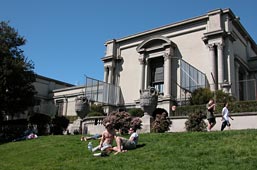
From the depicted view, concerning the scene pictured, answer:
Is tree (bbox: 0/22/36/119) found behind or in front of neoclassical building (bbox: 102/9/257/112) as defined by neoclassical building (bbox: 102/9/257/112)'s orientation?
in front

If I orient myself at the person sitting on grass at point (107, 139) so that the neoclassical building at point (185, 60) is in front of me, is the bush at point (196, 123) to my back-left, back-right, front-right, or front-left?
front-right

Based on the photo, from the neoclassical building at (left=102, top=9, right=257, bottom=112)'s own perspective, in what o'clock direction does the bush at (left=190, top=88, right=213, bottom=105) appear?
The bush is roughly at 10 o'clock from the neoclassical building.

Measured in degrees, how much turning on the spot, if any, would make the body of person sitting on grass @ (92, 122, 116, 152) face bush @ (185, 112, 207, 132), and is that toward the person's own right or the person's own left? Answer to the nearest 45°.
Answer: approximately 180°

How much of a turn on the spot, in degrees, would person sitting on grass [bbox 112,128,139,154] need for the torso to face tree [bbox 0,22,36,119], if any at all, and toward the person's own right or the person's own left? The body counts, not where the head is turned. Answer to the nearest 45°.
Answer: approximately 45° to the person's own right

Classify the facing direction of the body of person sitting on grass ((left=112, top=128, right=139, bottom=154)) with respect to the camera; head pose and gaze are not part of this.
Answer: to the viewer's left

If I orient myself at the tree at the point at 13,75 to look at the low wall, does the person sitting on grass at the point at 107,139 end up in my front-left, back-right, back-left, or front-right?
front-right

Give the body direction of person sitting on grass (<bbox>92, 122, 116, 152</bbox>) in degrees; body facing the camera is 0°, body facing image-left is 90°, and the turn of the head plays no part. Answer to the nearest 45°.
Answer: approximately 45°

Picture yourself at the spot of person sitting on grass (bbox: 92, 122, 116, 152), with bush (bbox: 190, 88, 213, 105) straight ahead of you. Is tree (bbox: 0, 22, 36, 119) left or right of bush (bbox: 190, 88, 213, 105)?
left
